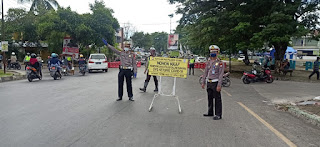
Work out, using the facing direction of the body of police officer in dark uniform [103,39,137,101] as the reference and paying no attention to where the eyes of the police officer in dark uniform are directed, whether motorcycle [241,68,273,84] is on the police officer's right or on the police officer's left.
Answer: on the police officer's left

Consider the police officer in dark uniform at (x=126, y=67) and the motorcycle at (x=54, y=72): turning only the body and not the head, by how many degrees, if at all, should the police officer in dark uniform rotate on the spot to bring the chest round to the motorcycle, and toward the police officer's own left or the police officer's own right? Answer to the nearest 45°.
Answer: approximately 135° to the police officer's own right

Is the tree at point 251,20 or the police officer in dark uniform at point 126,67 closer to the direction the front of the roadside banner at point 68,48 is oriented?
the police officer in dark uniform

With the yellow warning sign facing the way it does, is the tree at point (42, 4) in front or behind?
behind

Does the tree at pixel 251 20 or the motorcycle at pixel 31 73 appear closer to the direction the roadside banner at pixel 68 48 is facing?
the motorcycle

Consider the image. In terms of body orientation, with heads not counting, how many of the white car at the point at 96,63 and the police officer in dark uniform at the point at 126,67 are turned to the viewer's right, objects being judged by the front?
0

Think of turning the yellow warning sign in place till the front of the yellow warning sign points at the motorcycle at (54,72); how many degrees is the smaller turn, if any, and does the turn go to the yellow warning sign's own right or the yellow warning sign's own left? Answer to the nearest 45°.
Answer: approximately 135° to the yellow warning sign's own right
